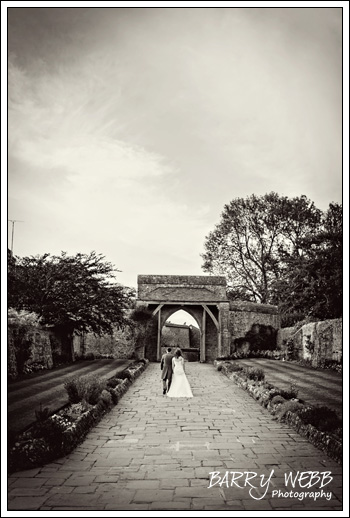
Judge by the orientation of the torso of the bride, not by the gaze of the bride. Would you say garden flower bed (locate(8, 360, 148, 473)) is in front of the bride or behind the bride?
behind

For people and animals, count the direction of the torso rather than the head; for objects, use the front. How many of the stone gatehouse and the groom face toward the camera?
1

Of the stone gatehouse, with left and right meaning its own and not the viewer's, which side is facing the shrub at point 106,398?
front

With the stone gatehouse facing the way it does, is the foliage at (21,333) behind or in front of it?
in front

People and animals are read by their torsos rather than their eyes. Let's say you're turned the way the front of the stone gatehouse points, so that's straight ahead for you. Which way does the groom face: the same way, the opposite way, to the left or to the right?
the opposite way

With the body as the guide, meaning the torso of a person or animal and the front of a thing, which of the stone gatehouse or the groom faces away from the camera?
the groom

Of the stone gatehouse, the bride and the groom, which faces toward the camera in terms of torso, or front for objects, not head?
the stone gatehouse

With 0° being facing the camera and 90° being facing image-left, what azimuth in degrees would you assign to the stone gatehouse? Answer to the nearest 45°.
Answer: approximately 0°

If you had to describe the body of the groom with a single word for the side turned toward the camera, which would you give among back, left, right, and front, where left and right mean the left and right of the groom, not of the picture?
back

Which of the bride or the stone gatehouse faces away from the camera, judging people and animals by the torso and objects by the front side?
the bride

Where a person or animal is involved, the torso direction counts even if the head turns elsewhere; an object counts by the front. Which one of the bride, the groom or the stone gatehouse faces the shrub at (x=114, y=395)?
the stone gatehouse

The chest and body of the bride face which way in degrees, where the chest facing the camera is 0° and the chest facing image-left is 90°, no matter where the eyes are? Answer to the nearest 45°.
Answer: approximately 180°

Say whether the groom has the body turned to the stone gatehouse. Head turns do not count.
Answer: yes
